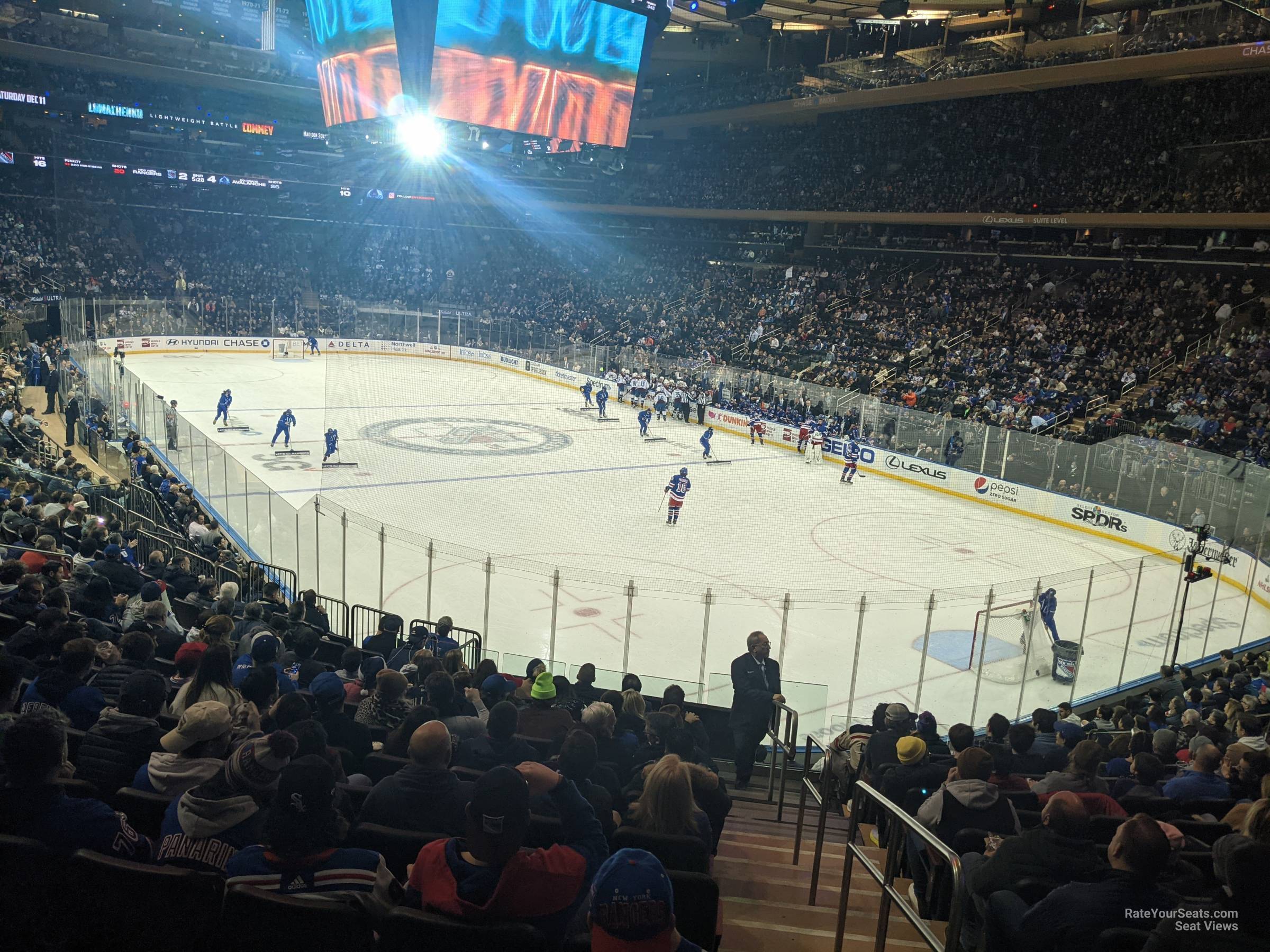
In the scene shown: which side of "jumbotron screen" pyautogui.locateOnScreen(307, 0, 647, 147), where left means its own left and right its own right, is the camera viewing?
front

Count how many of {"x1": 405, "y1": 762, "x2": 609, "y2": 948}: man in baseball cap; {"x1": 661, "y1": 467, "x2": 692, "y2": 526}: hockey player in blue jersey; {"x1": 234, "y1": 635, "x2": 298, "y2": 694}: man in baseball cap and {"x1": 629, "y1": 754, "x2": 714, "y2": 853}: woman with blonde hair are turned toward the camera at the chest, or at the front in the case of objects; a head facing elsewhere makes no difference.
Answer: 0

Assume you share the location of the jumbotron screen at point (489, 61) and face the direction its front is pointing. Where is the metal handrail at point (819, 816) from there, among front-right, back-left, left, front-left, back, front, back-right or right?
front

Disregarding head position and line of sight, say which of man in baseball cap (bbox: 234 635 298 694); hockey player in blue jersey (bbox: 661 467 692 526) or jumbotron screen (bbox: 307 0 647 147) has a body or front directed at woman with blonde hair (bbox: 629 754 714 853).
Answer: the jumbotron screen

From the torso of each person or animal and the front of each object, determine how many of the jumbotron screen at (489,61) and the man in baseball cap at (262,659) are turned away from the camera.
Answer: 1

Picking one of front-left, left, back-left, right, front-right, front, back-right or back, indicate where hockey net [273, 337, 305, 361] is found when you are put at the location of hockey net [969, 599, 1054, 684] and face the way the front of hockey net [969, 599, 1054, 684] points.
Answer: front

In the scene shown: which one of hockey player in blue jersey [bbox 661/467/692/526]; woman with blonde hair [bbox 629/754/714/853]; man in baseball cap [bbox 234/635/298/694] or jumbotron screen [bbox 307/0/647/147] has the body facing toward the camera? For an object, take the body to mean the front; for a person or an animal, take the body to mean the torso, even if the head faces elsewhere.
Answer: the jumbotron screen

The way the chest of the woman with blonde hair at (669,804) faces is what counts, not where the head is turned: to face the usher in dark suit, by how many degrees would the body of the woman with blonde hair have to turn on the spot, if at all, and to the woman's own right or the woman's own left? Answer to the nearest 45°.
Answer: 0° — they already face them

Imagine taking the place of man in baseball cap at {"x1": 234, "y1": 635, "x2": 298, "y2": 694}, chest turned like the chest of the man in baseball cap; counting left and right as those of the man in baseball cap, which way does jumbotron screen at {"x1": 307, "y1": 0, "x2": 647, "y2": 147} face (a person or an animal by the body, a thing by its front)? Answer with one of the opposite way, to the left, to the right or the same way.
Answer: the opposite way

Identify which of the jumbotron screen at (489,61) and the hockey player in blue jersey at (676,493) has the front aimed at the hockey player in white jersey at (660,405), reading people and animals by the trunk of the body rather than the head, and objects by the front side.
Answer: the hockey player in blue jersey at (676,493)

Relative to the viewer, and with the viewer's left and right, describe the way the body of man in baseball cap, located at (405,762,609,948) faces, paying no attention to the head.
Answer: facing away from the viewer

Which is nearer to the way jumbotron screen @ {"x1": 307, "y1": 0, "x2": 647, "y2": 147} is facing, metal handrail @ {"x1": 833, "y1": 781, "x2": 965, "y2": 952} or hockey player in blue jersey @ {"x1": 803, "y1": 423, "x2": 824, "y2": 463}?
the metal handrail

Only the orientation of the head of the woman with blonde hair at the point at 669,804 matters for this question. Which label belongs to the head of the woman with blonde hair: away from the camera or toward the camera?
away from the camera

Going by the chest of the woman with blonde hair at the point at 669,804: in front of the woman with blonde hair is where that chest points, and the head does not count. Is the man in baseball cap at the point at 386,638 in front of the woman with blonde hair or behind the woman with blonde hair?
in front

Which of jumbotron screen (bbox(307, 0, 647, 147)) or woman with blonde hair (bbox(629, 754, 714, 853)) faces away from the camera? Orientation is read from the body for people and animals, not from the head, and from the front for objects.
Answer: the woman with blonde hair

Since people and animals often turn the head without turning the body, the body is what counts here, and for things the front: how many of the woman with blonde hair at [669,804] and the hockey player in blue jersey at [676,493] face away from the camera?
2

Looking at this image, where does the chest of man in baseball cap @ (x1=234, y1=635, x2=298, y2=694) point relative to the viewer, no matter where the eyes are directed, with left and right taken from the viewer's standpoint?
facing away from the viewer

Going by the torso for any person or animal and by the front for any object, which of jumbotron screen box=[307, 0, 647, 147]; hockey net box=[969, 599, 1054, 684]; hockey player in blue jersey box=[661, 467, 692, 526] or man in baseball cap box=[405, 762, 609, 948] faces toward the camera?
the jumbotron screen

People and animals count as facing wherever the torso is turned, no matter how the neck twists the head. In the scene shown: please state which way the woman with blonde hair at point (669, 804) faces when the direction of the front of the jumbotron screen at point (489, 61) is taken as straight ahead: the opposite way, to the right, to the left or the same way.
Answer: the opposite way

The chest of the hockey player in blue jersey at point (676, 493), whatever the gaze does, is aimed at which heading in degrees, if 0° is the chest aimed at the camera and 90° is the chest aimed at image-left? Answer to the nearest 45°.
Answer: approximately 180°
